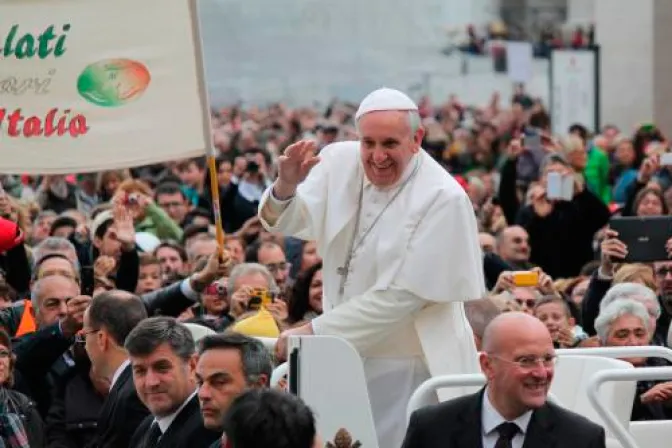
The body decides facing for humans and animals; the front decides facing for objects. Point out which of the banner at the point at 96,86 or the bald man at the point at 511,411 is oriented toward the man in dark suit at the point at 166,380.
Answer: the banner

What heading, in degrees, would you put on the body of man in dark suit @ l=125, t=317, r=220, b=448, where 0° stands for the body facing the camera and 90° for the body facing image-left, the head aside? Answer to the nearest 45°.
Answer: approximately 45°

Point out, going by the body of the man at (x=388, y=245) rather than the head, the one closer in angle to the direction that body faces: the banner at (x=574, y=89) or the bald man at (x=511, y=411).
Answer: the bald man

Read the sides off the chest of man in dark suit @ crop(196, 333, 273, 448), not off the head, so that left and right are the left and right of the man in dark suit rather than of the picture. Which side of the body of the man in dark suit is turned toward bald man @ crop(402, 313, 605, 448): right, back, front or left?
left

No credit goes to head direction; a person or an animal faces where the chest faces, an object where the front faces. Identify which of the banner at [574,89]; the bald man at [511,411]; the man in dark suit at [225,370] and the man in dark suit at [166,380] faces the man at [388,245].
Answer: the banner

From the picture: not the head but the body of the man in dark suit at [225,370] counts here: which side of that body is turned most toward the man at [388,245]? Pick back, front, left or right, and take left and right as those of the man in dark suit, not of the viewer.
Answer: back

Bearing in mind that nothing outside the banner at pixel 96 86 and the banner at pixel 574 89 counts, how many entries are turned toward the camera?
2

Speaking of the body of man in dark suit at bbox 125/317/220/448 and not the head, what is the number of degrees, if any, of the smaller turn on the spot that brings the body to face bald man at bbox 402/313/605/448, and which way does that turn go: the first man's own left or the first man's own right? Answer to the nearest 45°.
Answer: approximately 90° to the first man's own left
